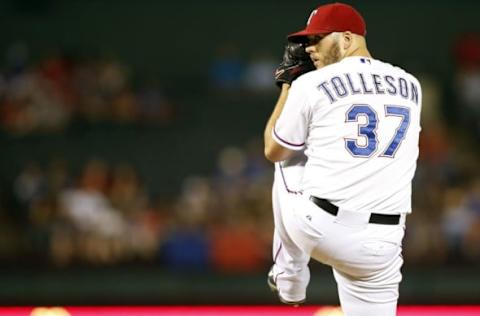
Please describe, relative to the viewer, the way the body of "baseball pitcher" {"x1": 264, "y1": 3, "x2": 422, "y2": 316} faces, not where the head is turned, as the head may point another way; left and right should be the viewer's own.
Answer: facing away from the viewer and to the left of the viewer
